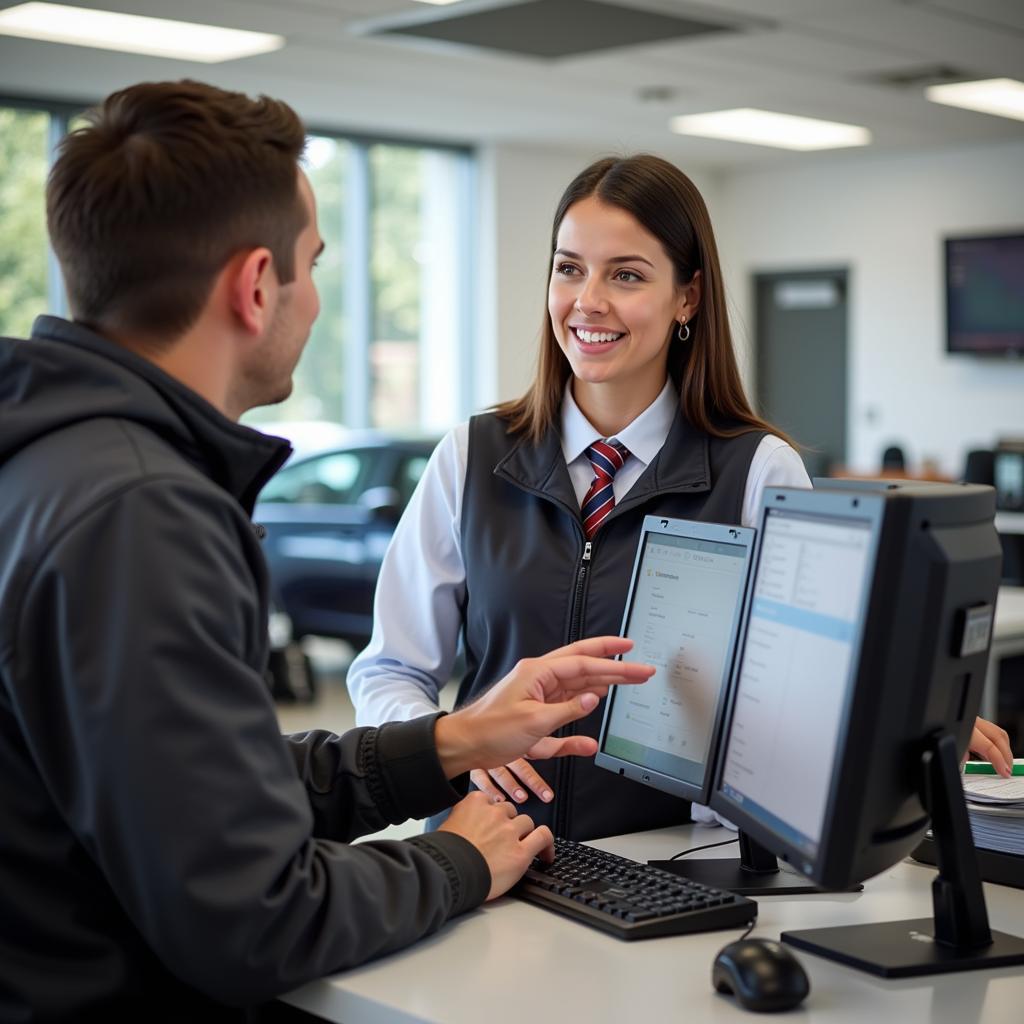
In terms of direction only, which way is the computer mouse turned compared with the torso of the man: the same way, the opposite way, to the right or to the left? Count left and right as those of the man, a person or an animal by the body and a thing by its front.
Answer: to the left

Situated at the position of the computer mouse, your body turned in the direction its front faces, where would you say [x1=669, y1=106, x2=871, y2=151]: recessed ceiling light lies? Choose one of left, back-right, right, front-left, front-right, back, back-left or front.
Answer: front-right

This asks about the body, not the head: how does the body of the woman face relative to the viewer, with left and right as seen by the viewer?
facing the viewer and to the left of the viewer

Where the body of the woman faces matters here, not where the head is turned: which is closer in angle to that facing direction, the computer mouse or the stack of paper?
the computer mouse

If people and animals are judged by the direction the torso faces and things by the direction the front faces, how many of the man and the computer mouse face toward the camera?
0

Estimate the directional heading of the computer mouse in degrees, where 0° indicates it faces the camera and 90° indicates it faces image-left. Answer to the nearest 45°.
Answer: approximately 135°

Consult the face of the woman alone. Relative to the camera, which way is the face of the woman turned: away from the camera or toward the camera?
toward the camera

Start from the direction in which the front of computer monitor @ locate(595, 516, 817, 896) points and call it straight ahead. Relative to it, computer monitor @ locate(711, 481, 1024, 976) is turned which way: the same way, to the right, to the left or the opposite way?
the same way

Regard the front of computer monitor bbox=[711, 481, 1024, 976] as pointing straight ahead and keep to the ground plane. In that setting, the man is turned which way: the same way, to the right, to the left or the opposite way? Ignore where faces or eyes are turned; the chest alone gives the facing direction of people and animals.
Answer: the opposite way

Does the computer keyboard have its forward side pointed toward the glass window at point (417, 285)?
no

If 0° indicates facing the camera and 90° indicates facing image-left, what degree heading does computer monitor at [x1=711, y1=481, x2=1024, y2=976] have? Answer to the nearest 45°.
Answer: approximately 45°

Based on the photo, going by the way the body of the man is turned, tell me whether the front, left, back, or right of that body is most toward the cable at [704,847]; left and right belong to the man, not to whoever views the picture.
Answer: front

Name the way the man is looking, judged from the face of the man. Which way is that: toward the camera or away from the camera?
away from the camera

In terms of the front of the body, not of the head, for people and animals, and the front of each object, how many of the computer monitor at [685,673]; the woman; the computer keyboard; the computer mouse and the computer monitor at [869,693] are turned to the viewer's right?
0

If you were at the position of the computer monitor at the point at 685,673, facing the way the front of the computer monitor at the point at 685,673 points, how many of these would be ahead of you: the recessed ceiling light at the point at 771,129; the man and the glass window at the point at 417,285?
1

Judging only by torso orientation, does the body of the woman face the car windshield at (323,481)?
no
